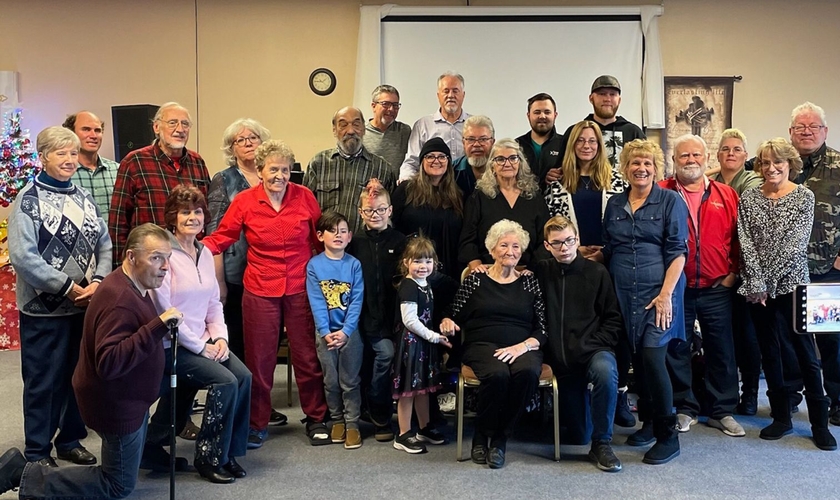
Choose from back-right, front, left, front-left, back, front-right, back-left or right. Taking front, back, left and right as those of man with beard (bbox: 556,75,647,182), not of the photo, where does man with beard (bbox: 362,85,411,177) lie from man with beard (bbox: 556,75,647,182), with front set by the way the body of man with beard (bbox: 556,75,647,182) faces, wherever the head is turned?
right

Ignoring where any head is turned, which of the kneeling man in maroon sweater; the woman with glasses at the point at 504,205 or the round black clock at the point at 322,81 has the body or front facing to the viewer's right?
the kneeling man in maroon sweater

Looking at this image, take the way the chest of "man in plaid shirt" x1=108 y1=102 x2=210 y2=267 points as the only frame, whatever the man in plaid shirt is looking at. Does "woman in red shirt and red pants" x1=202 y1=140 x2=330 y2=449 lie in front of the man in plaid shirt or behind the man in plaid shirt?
in front

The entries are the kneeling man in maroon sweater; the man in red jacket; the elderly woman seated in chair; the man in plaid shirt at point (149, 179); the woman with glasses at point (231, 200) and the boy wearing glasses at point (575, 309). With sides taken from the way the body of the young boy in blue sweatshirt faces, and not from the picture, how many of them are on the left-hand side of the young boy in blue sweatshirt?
3

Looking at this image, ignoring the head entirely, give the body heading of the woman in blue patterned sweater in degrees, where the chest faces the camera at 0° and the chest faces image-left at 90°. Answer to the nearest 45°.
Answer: approximately 315°

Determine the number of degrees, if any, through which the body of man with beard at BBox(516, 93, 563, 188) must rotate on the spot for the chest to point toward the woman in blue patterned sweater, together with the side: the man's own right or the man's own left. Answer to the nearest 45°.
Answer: approximately 45° to the man's own right

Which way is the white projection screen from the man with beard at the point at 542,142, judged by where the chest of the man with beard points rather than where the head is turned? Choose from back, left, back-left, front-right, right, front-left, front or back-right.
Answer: back

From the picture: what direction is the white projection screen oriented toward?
toward the camera

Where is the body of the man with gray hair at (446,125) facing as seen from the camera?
toward the camera

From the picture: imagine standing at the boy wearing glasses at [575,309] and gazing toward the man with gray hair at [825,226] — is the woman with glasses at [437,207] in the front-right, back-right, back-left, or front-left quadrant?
back-left

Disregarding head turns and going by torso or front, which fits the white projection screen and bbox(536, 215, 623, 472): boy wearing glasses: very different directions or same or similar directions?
same or similar directions

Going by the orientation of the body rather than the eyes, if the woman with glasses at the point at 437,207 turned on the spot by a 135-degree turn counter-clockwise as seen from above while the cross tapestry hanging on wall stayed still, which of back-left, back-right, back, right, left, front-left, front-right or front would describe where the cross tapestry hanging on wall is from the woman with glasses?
front

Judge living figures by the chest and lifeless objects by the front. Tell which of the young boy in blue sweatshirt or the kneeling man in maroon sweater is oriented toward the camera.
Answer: the young boy in blue sweatshirt

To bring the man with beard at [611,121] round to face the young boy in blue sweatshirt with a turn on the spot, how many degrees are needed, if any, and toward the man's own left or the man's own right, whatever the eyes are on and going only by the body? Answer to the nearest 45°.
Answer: approximately 45° to the man's own right

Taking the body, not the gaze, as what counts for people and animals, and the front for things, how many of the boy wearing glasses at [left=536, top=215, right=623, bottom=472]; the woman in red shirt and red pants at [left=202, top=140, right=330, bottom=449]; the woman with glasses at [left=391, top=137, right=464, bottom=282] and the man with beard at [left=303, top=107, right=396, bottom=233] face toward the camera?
4

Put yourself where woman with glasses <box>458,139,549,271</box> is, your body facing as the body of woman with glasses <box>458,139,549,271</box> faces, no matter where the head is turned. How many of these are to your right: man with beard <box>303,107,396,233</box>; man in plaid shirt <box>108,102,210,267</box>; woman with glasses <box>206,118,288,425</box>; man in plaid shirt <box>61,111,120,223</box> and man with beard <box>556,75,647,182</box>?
4
